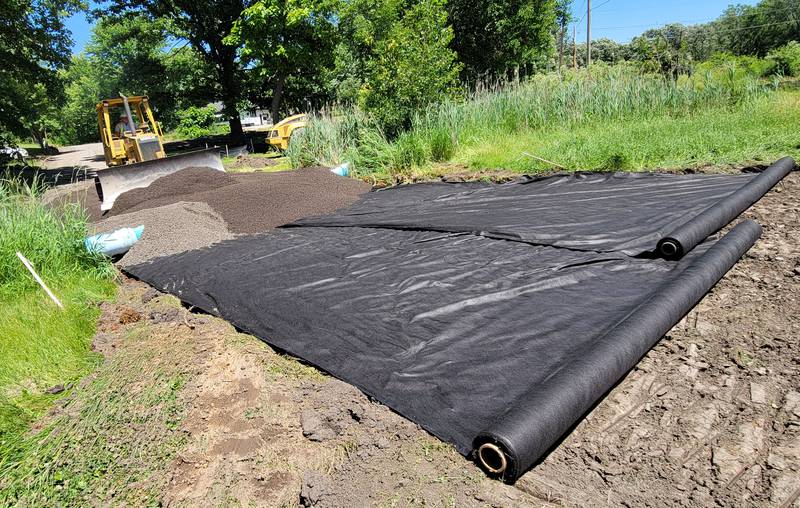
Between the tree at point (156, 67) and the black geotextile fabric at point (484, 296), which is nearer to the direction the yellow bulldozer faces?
the black geotextile fabric

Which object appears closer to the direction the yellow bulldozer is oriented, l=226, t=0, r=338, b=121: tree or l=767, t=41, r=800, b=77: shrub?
the shrub

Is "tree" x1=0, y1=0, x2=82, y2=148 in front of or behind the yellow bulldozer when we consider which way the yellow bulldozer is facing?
behind

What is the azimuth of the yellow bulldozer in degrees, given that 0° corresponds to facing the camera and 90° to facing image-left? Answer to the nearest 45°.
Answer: approximately 315°

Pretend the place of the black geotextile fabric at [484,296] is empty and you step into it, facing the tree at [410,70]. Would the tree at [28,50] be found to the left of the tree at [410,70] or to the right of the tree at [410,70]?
left

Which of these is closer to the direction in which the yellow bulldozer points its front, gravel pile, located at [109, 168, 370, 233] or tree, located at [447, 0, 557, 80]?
the gravel pile

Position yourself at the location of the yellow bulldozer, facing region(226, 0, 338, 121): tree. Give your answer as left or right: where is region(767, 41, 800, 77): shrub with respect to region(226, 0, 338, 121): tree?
right
